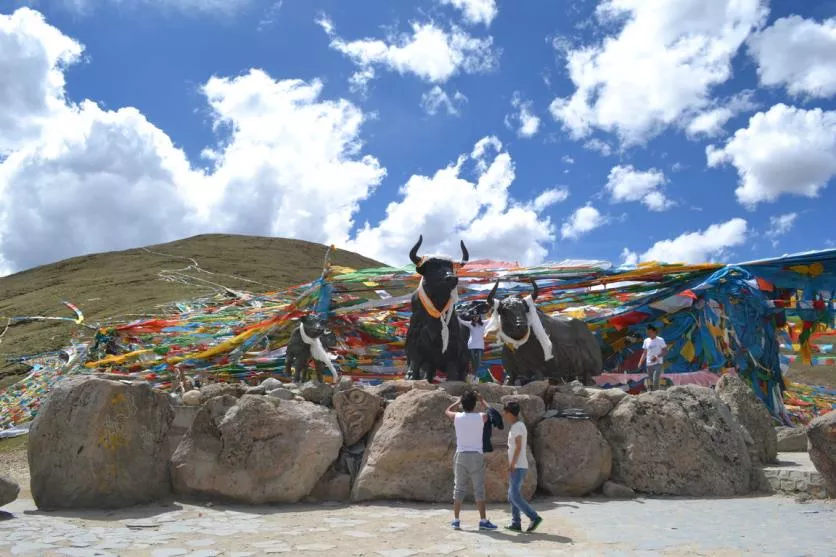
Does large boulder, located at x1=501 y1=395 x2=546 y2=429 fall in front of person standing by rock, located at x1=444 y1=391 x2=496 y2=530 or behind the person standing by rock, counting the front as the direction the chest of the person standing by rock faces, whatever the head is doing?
in front

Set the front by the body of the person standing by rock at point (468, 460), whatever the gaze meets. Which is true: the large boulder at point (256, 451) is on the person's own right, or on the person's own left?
on the person's own left

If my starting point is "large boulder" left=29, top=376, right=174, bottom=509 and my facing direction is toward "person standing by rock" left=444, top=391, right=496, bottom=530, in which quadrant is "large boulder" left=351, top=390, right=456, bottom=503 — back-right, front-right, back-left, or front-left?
front-left

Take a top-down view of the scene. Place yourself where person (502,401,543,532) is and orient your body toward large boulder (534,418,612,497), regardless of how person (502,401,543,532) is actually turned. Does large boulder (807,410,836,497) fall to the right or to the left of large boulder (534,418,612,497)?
right

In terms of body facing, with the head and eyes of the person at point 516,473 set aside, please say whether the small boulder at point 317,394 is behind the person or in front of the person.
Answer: in front

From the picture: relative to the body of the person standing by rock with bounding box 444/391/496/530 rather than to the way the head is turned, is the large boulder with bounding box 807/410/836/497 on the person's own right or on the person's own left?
on the person's own right

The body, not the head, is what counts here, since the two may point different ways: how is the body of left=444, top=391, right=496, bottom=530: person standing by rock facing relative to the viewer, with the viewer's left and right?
facing away from the viewer

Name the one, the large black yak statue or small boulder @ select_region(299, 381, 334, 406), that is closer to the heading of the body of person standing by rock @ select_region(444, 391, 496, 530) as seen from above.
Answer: the large black yak statue
